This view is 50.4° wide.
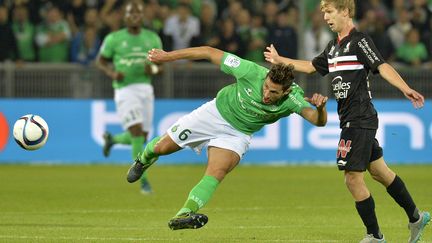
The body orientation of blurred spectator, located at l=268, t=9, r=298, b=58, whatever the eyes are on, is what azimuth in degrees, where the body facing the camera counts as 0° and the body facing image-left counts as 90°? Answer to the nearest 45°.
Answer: approximately 0°

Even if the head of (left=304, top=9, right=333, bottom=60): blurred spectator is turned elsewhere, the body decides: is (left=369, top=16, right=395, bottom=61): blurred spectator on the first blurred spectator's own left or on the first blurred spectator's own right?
on the first blurred spectator's own left

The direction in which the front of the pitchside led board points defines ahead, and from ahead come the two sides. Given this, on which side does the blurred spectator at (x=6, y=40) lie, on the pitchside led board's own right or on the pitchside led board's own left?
on the pitchside led board's own right

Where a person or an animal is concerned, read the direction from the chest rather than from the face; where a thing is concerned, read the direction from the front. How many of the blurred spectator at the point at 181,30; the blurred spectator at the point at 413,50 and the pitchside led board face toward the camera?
3

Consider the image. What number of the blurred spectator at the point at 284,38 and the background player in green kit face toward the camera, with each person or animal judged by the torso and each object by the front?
2

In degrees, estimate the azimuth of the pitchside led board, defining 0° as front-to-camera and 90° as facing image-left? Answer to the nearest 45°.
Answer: approximately 0°

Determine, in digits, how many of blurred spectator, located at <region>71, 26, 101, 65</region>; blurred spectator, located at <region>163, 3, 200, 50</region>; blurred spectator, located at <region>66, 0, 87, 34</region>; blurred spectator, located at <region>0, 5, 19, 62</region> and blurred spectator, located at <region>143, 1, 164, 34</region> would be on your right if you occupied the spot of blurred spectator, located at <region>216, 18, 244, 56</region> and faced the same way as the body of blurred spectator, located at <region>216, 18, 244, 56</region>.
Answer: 5

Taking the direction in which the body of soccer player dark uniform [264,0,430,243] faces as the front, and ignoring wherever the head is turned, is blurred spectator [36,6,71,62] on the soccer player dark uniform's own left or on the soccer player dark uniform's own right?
on the soccer player dark uniform's own right

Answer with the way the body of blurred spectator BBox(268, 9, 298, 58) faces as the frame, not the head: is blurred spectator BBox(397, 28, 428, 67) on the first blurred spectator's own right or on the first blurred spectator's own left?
on the first blurred spectator's own left
